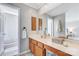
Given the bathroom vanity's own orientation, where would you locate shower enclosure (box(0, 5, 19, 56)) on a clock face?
The shower enclosure is roughly at 1 o'clock from the bathroom vanity.

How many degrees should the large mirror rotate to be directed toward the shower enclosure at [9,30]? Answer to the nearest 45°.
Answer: approximately 45° to its right

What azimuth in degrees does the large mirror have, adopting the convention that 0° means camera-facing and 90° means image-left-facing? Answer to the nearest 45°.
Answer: approximately 45°

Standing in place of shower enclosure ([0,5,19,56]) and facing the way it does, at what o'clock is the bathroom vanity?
The bathroom vanity is roughly at 11 o'clock from the shower enclosure.

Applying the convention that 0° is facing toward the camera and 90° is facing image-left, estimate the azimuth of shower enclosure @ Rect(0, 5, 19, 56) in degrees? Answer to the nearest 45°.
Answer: approximately 315°

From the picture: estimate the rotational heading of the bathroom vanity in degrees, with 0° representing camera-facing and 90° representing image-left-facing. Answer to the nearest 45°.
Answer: approximately 45°
